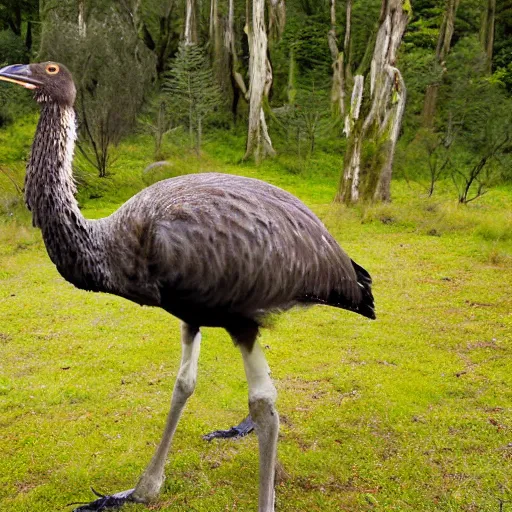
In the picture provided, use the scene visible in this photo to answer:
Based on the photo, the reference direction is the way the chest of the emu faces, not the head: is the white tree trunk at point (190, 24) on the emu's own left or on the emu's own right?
on the emu's own right

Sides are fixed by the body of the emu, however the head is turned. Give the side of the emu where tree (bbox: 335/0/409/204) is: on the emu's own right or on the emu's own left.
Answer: on the emu's own right

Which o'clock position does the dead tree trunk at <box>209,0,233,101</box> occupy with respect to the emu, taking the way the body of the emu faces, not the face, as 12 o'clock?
The dead tree trunk is roughly at 3 o'clock from the emu.

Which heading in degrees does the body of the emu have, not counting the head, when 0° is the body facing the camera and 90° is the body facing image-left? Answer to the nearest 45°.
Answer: approximately 90°

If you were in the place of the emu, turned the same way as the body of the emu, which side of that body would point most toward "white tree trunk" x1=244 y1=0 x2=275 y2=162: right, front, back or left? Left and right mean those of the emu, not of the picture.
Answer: right

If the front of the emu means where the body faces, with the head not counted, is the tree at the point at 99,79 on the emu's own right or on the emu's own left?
on the emu's own right

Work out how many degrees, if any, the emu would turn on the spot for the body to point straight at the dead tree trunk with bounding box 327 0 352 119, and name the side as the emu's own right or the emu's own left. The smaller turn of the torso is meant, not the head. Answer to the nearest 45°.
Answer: approximately 90° to the emu's own right
